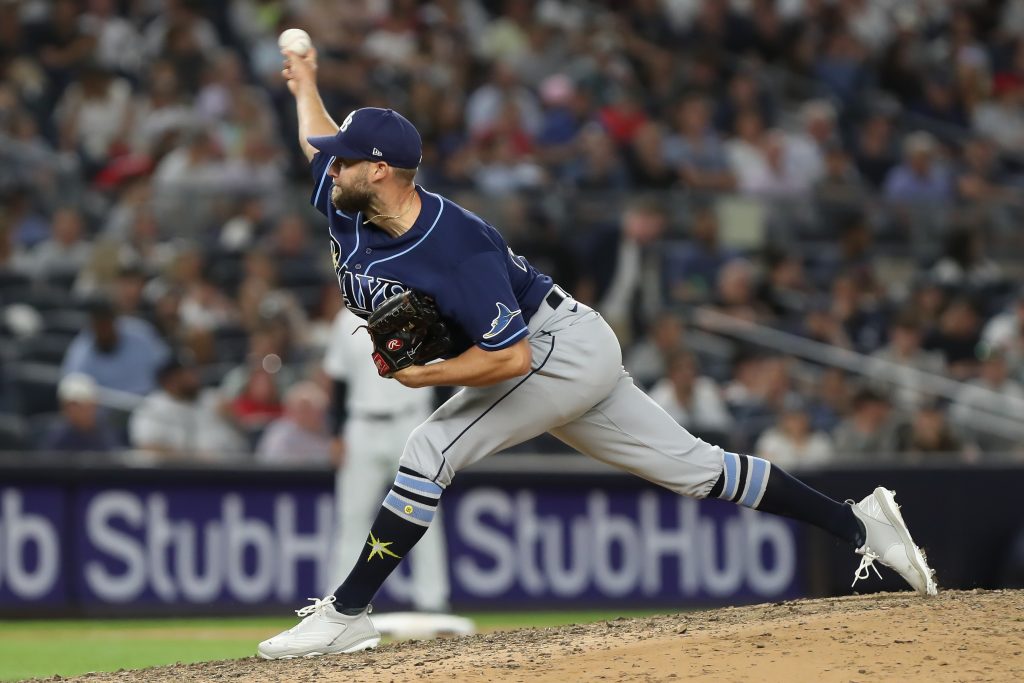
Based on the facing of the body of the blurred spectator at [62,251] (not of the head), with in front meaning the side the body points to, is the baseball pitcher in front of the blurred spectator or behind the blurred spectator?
in front

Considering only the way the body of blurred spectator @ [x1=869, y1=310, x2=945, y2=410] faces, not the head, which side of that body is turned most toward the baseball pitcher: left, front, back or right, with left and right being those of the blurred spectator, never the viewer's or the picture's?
front

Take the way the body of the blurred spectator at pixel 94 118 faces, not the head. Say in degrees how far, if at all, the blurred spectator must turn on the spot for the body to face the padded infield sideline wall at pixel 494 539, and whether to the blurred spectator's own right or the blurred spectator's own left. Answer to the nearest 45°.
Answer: approximately 45° to the blurred spectator's own left

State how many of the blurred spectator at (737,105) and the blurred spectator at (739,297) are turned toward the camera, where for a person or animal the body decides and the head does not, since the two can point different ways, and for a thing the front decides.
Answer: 2

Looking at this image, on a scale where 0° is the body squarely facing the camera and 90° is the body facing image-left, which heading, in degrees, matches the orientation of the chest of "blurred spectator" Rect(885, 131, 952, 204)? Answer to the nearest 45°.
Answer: approximately 0°

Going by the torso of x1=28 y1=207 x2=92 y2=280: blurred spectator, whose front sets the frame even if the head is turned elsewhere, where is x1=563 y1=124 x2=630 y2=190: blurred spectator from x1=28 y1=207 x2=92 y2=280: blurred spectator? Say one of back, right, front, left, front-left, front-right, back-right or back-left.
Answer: left
